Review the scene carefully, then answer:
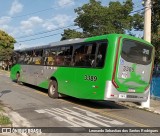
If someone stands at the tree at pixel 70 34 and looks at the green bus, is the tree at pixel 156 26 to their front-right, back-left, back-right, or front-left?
front-left

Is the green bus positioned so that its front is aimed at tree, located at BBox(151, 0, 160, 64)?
no
